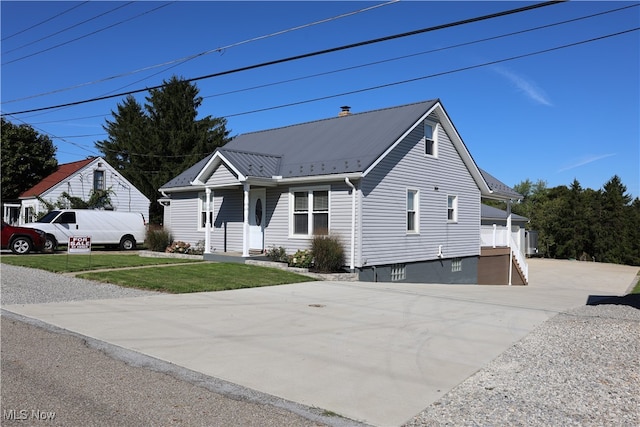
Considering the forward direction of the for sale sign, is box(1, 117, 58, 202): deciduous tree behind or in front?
behind

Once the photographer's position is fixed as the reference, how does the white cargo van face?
facing to the left of the viewer

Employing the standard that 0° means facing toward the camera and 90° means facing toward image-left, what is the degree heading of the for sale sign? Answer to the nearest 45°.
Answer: approximately 0°

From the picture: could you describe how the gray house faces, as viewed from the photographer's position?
facing the viewer and to the left of the viewer

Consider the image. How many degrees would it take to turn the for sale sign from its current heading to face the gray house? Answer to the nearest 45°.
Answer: approximately 90° to its left

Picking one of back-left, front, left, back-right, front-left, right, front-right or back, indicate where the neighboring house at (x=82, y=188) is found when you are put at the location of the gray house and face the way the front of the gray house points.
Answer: right

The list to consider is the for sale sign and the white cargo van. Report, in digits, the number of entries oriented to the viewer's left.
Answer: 1

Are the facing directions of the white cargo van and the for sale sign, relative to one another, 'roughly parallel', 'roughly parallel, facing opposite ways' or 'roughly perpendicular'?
roughly perpendicular

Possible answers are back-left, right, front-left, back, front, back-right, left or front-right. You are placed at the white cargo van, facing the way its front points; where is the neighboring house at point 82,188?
right
